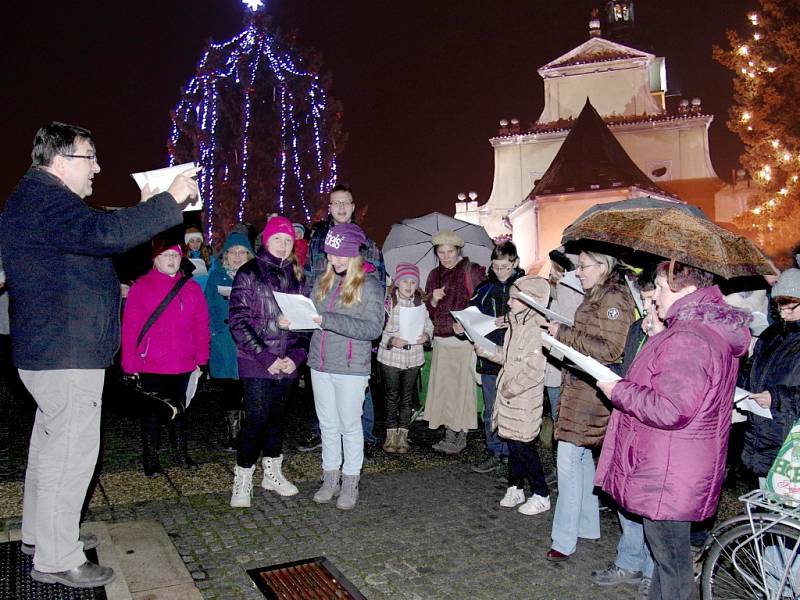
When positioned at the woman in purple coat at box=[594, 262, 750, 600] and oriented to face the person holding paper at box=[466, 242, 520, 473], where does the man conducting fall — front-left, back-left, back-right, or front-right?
front-left

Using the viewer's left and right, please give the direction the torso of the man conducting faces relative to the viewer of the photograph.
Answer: facing to the right of the viewer

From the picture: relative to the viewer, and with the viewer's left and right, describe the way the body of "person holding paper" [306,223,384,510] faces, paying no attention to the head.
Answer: facing the viewer and to the left of the viewer

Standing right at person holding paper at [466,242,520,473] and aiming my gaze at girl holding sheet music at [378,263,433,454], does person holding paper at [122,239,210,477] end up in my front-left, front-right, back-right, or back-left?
front-left

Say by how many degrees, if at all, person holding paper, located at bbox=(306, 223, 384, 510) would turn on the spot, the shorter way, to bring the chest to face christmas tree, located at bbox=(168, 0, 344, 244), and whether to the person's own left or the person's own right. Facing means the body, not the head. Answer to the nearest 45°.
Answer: approximately 135° to the person's own right

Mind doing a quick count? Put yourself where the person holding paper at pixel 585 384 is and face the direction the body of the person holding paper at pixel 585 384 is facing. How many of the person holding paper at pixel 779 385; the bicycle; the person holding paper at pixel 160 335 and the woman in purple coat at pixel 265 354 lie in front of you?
2

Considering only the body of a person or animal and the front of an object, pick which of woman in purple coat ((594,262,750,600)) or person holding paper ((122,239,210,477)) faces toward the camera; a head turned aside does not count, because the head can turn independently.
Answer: the person holding paper

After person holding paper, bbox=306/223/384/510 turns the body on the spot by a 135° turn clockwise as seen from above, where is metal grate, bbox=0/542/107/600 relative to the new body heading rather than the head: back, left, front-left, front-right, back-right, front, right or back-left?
back-left

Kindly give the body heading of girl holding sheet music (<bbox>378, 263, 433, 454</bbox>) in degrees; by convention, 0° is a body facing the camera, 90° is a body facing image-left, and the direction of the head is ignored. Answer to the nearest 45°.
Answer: approximately 0°

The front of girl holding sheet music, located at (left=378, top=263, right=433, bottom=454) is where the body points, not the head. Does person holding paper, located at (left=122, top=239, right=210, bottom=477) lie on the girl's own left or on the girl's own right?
on the girl's own right

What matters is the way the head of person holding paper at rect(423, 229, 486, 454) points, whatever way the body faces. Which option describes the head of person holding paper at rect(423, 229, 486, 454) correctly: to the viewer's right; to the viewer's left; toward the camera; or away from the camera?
toward the camera

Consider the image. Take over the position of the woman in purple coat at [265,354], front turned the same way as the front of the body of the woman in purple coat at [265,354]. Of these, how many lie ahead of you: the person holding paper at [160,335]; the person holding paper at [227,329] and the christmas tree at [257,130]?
0

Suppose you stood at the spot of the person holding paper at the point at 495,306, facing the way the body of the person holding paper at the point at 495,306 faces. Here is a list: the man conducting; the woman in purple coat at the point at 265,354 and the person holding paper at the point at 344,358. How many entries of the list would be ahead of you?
3

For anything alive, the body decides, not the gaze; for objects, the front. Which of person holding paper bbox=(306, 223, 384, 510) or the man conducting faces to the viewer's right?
the man conducting

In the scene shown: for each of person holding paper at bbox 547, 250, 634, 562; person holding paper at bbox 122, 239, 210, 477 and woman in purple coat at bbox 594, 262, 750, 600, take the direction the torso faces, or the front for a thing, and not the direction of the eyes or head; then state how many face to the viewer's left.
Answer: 2
